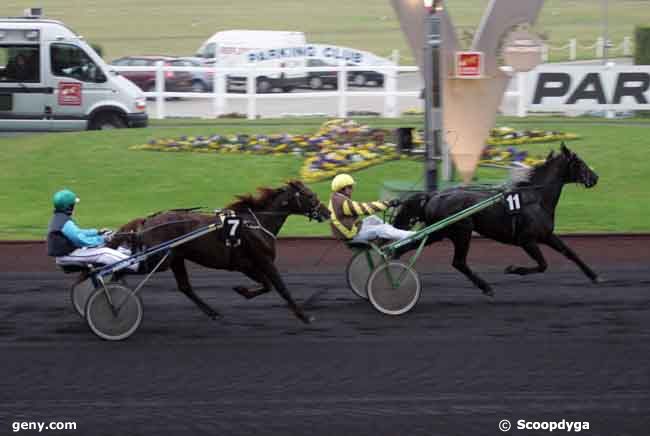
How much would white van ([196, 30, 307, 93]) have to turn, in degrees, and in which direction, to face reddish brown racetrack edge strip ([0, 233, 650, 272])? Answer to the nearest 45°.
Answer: approximately 90° to its left

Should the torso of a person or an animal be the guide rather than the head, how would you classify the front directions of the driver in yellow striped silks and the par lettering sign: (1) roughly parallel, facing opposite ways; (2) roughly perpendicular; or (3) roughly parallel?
roughly perpendicular

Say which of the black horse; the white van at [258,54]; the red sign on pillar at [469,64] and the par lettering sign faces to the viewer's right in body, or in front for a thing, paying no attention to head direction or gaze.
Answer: the black horse

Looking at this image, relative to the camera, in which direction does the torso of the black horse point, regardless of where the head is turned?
to the viewer's right

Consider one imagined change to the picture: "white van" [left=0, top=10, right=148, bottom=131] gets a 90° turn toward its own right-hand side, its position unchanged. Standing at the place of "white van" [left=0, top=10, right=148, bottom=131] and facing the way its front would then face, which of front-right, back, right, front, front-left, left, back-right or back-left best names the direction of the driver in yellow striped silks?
front

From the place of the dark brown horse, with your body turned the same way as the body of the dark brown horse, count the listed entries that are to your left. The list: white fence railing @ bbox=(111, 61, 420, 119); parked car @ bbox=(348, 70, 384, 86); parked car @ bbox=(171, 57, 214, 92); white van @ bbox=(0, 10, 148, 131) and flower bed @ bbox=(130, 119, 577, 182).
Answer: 5

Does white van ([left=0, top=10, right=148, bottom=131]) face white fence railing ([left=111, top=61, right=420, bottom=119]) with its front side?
yes

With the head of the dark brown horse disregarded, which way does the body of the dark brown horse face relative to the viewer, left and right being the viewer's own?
facing to the right of the viewer

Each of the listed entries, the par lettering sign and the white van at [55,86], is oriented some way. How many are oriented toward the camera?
1

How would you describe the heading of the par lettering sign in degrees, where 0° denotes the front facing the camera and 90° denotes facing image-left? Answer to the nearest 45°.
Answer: approximately 0°

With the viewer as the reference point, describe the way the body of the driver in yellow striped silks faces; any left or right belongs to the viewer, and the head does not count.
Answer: facing to the right of the viewer

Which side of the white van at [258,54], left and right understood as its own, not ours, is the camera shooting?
left

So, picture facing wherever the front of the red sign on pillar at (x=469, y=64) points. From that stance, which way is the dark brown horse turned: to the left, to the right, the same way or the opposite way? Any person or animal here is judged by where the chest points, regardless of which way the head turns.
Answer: to the left
